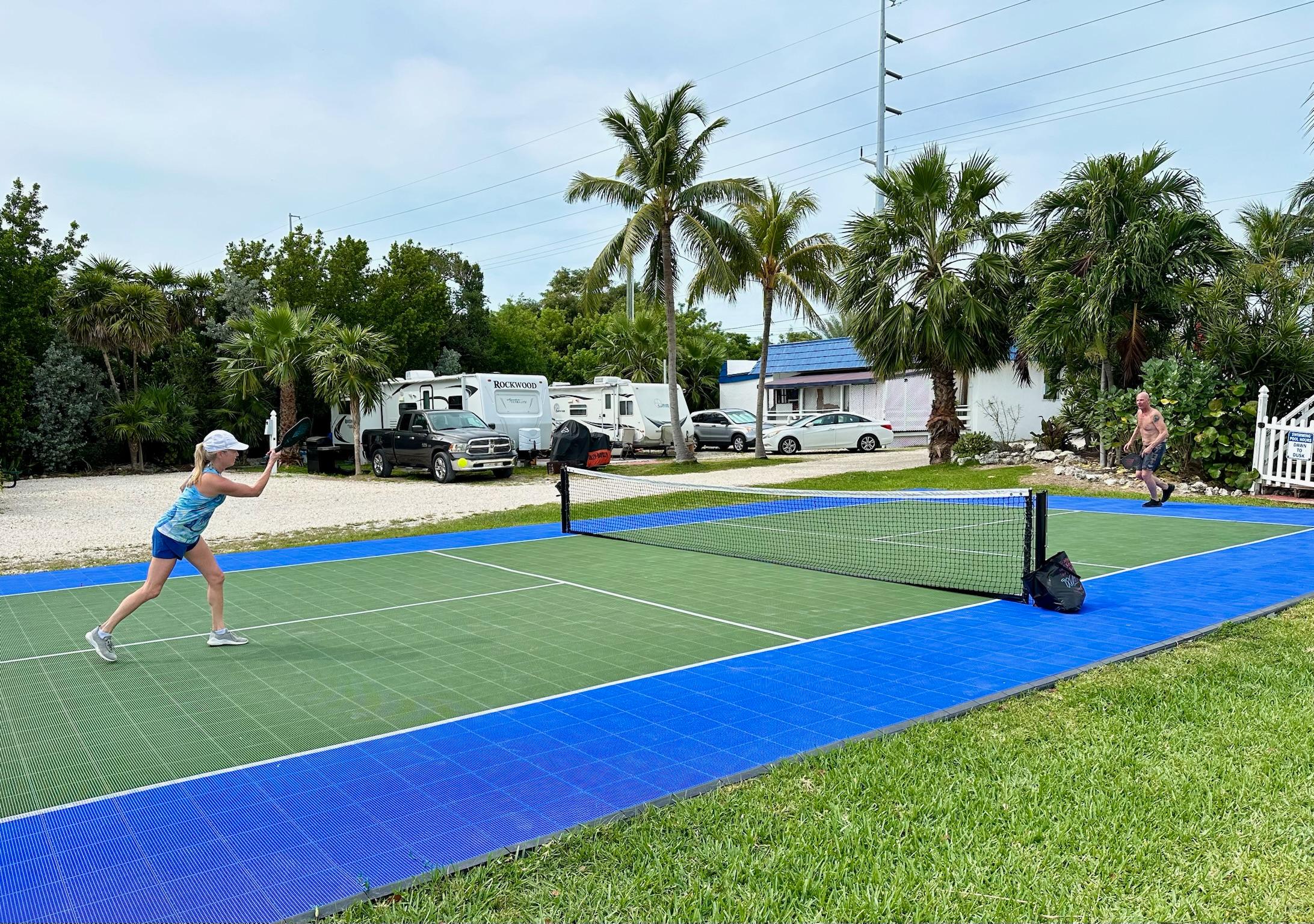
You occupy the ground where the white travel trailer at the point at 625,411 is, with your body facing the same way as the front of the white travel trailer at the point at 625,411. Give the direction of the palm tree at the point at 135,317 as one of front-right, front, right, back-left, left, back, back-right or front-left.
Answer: back-right

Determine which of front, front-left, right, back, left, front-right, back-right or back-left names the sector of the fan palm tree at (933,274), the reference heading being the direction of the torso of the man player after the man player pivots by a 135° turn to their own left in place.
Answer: back-left

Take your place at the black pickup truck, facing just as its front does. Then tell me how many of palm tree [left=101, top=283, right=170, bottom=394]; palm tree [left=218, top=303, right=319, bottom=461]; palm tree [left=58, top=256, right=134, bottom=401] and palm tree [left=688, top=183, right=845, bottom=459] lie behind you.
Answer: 3

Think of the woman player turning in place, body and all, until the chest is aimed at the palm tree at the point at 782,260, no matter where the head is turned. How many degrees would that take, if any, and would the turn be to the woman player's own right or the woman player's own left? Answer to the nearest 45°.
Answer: approximately 45° to the woman player's own left

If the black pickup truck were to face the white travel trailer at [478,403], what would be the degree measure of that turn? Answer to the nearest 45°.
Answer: approximately 135° to its left

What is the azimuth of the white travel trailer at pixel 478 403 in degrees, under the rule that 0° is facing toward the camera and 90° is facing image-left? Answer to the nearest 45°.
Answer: approximately 315°

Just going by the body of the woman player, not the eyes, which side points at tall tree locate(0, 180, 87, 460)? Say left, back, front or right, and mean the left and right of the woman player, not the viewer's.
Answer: left
